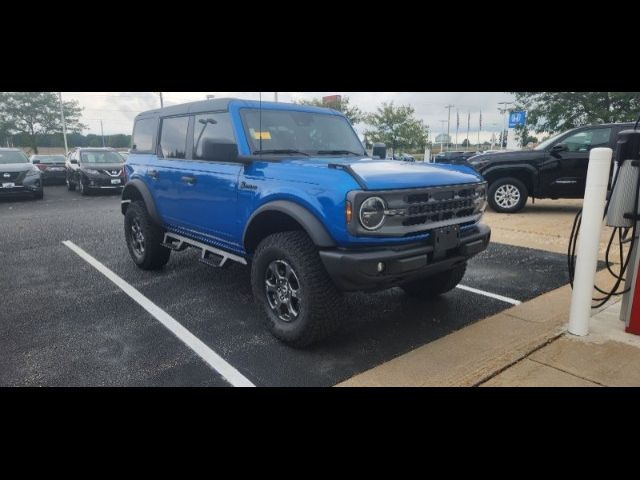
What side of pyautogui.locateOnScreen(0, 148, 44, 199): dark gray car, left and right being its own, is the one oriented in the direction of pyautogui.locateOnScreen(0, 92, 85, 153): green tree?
back

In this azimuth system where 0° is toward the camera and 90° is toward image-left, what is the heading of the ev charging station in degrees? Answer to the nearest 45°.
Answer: approximately 90°

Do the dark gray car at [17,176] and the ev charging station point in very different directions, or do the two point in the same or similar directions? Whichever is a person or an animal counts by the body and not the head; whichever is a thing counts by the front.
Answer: very different directions

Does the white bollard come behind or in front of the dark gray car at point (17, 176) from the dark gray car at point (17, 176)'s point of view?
in front

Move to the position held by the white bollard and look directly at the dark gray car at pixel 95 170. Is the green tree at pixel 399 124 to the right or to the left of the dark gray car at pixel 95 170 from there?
right

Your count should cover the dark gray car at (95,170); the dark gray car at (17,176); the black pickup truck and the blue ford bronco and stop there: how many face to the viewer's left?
1

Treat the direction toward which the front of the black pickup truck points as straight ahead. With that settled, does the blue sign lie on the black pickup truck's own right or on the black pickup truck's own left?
on the black pickup truck's own right

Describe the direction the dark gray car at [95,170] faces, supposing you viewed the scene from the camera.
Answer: facing the viewer and to the right of the viewer

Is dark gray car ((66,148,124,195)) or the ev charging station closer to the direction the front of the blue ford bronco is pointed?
the ev charging station

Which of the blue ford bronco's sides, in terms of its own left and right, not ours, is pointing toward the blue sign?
left

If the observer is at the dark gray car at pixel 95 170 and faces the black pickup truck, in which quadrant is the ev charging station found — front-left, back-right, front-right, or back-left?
front-right

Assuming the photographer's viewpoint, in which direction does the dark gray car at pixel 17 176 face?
facing the viewer

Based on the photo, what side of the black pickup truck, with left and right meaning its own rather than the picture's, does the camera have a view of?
left

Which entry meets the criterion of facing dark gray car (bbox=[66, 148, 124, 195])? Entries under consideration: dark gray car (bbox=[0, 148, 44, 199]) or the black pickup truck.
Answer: the black pickup truck

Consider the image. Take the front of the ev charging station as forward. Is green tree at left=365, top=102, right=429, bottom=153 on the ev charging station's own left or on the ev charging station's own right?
on the ev charging station's own right
